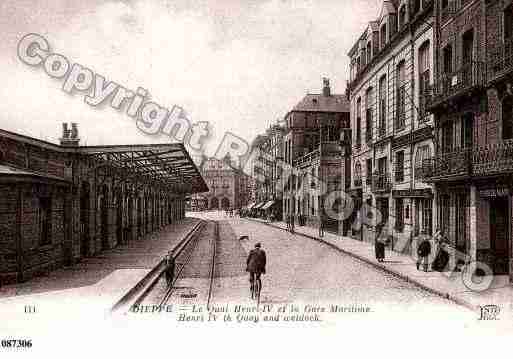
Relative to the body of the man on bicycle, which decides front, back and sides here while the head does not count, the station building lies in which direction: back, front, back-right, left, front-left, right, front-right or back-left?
front-left

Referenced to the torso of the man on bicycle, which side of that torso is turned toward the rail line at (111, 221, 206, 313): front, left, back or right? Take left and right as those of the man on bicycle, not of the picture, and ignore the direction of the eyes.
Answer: left

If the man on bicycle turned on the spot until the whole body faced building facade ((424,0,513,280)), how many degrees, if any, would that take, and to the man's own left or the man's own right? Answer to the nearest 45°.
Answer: approximately 45° to the man's own right

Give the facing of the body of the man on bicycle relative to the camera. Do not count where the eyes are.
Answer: away from the camera

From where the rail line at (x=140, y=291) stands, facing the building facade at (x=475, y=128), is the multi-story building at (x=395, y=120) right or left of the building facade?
left
